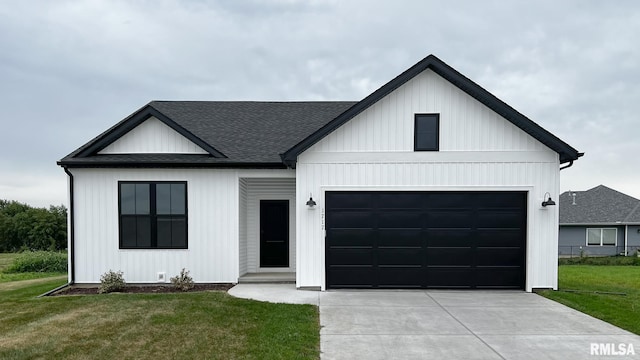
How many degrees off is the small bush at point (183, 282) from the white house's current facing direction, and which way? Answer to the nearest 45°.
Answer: approximately 90° to its right

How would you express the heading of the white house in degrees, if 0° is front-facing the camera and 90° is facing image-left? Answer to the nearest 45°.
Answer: approximately 0°
